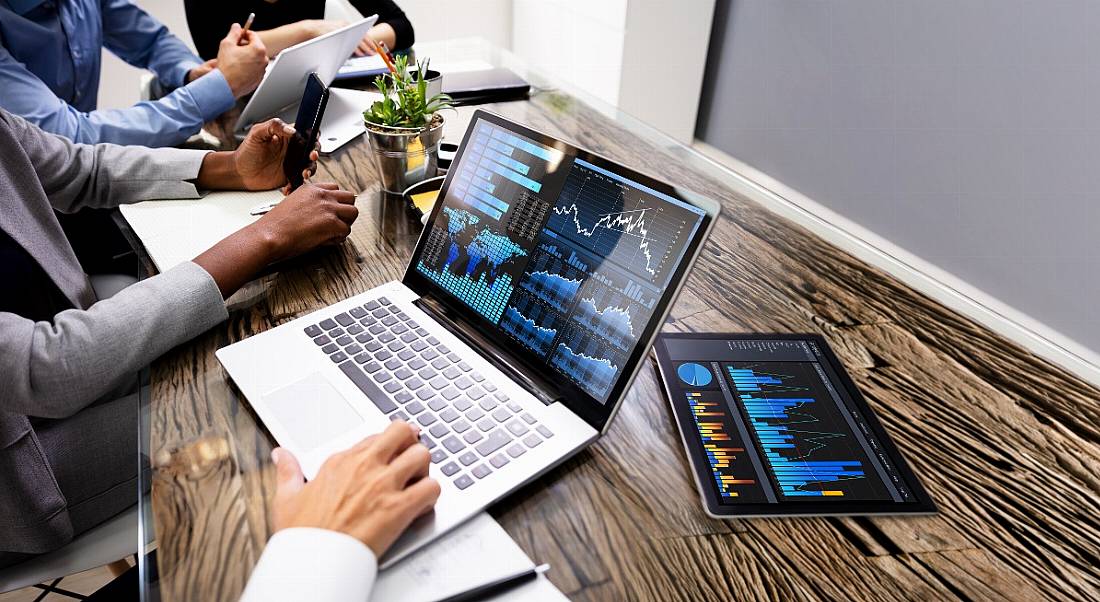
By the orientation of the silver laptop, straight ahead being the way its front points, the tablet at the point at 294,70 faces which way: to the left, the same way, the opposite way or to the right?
to the right

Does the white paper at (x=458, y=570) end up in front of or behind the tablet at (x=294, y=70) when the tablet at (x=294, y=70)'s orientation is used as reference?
behind

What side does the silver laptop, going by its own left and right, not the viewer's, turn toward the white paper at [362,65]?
right

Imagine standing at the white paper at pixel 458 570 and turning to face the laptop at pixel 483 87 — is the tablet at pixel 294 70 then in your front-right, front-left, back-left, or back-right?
front-left

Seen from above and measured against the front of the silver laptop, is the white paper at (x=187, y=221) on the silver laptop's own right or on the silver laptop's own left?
on the silver laptop's own right

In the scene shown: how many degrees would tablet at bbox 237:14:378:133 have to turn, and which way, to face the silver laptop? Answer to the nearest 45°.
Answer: approximately 135° to its left

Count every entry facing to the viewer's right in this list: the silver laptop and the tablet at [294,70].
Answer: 0

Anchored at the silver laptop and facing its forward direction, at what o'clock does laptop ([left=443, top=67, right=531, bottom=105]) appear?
The laptop is roughly at 4 o'clock from the silver laptop.

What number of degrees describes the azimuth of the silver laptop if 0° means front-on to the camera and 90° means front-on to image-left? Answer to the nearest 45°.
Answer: approximately 45°

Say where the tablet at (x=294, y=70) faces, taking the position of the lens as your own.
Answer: facing away from the viewer and to the left of the viewer
